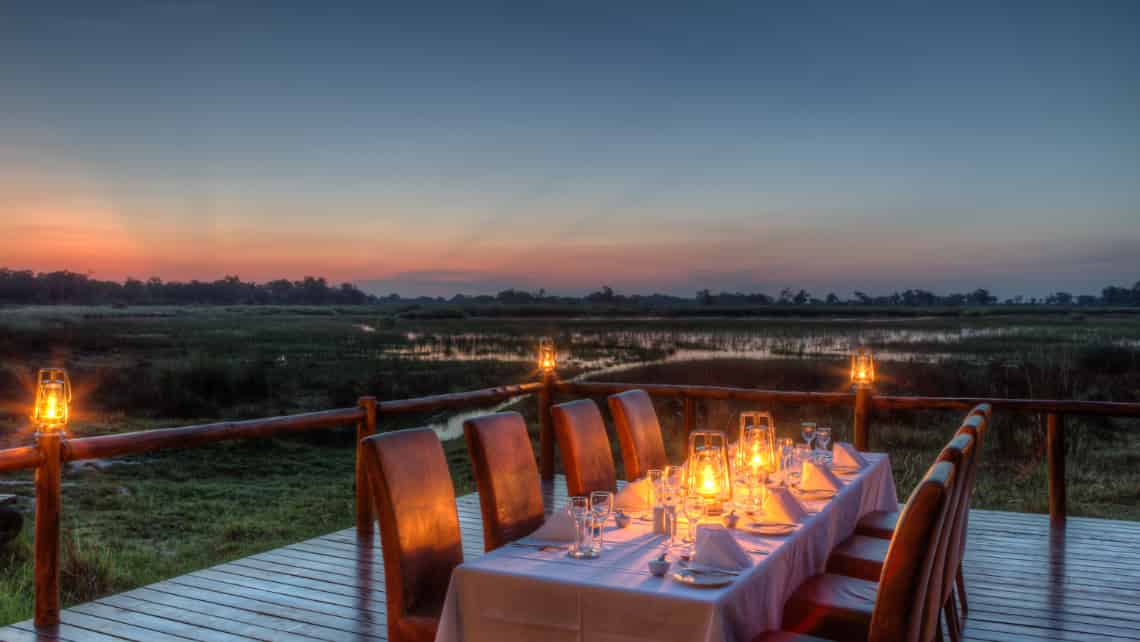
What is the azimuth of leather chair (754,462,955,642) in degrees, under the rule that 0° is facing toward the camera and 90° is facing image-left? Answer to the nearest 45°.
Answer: approximately 90°

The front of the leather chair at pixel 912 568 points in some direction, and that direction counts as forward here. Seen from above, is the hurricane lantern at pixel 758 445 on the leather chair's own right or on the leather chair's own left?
on the leather chair's own right

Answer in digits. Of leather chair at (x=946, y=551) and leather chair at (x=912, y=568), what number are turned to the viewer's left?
2

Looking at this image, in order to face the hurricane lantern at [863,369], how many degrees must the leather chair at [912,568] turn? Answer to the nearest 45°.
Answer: approximately 90° to its right

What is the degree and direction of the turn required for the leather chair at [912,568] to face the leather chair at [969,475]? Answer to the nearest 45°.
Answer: approximately 90° to its right

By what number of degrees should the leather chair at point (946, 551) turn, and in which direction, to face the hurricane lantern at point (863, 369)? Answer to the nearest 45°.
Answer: approximately 90° to its right

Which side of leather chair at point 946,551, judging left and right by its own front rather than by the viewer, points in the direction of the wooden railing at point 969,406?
right

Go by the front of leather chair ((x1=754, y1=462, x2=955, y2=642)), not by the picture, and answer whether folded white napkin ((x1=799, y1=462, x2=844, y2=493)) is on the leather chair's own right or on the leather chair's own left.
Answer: on the leather chair's own right

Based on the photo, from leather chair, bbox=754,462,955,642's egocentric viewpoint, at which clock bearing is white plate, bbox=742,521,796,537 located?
The white plate is roughly at 2 o'clock from the leather chair.

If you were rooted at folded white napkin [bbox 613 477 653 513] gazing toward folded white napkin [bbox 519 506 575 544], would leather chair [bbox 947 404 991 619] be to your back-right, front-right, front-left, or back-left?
back-left

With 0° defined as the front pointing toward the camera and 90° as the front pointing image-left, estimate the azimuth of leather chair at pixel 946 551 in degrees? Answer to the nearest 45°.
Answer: approximately 90°

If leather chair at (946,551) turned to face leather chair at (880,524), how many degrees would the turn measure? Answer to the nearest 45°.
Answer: approximately 90° to its right

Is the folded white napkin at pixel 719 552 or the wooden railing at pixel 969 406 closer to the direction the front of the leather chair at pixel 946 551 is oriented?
the folded white napkin
